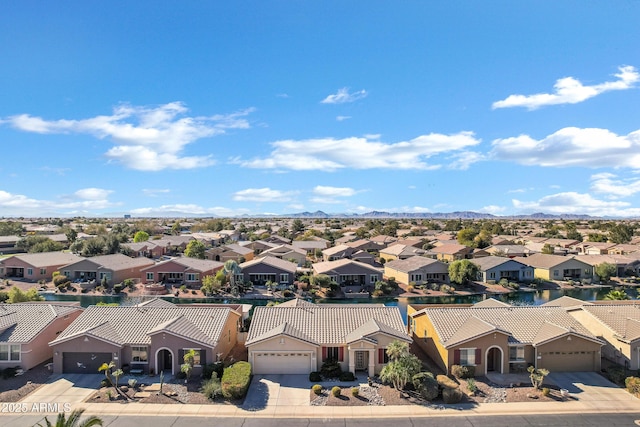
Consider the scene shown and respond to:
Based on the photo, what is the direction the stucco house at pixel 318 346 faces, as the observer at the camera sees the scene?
facing the viewer

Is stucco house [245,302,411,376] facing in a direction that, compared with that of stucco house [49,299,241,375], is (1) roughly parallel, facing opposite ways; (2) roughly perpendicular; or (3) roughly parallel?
roughly parallel

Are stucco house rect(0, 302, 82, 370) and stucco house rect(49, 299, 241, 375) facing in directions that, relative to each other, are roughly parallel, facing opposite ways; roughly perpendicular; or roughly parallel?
roughly parallel

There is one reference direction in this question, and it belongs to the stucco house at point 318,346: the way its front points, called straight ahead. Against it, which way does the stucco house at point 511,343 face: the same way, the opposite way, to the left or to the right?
the same way

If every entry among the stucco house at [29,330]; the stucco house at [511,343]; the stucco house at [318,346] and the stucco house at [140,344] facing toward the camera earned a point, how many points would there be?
4

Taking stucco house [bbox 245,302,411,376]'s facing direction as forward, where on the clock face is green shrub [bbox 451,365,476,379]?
The green shrub is roughly at 9 o'clock from the stucco house.

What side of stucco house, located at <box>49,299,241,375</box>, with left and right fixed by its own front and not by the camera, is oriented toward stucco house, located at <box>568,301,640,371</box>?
left

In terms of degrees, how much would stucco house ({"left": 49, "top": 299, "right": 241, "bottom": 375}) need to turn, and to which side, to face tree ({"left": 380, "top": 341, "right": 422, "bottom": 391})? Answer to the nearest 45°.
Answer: approximately 45° to its left

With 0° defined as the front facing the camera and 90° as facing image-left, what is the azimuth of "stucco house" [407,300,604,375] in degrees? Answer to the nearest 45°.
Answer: approximately 0°

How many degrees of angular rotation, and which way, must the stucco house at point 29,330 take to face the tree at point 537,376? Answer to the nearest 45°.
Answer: approximately 45° to its left

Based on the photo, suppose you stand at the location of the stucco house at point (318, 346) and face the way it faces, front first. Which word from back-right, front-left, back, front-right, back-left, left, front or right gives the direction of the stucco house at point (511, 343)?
left

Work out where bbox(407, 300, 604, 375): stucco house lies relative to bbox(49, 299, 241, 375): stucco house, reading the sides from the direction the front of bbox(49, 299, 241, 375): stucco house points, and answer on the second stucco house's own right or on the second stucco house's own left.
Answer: on the second stucco house's own left

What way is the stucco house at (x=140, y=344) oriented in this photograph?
toward the camera

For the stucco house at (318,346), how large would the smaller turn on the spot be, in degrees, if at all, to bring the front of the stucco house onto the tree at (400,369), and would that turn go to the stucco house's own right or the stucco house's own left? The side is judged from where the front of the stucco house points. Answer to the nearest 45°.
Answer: approximately 45° to the stucco house's own left

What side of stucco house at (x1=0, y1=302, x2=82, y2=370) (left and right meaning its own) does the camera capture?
front

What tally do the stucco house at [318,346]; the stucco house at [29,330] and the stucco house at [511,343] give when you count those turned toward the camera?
3

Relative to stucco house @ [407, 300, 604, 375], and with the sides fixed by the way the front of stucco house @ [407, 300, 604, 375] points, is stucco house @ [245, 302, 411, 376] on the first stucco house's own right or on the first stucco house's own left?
on the first stucco house's own right

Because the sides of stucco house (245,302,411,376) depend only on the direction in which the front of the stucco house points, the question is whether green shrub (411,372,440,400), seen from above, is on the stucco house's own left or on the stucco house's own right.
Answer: on the stucco house's own left
